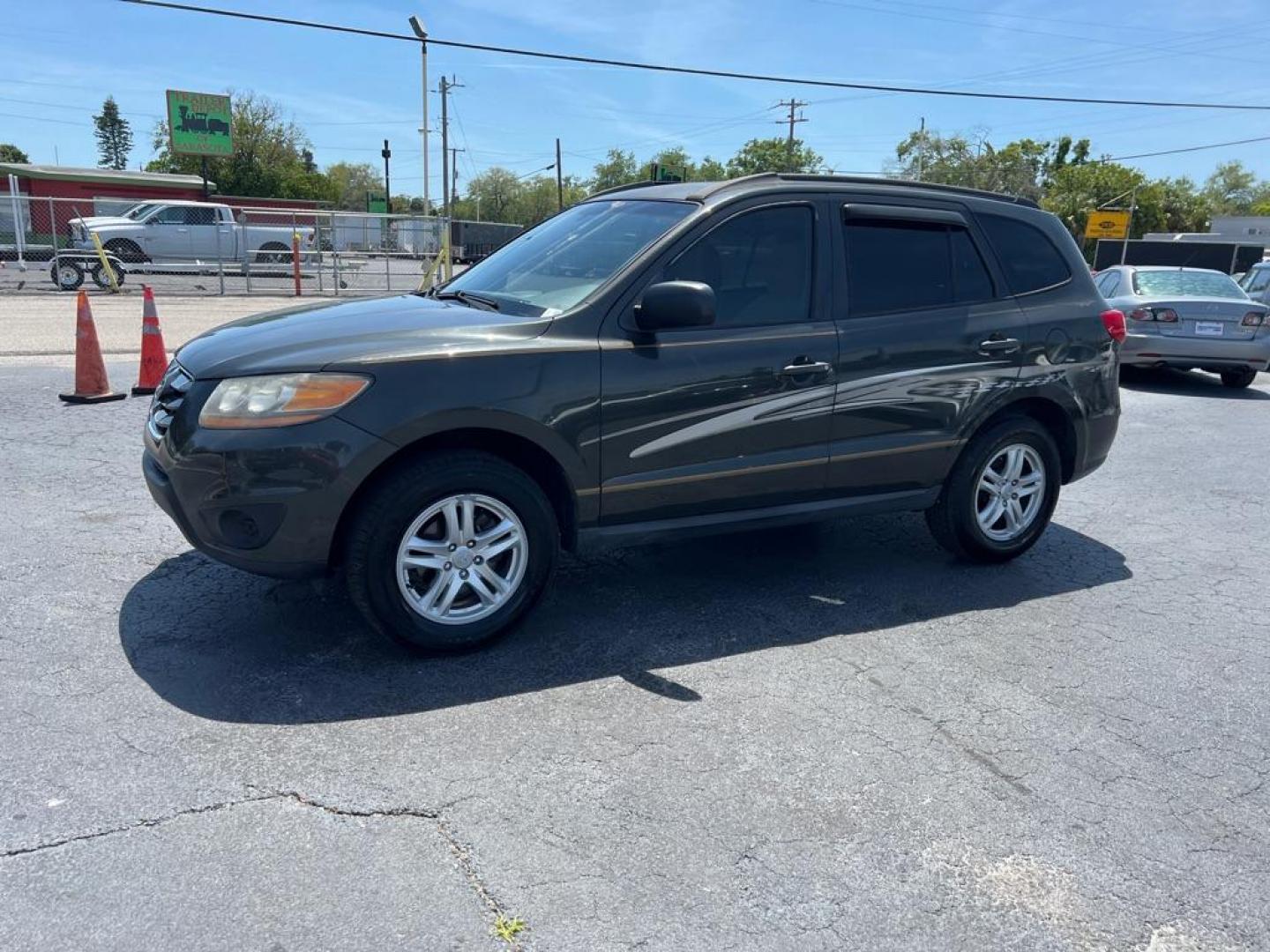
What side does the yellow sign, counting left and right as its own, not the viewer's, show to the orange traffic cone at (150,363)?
front

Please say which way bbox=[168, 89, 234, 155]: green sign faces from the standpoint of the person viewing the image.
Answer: facing the viewer

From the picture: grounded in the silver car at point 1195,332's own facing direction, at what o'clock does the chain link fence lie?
The chain link fence is roughly at 9 o'clock from the silver car.

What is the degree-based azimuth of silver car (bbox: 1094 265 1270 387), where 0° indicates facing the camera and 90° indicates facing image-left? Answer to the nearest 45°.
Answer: approximately 135°

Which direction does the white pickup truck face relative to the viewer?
to the viewer's left

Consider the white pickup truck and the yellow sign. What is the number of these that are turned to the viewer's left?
1

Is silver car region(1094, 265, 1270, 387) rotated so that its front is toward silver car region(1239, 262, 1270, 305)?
no

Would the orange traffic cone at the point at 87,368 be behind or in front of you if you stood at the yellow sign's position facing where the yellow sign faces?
in front

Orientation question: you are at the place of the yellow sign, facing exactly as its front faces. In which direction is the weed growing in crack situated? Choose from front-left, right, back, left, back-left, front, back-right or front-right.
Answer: front

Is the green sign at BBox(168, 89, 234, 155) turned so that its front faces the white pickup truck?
yes

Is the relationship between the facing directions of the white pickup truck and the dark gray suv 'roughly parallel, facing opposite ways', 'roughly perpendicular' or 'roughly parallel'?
roughly parallel

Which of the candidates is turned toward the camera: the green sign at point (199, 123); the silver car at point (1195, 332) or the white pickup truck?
the green sign

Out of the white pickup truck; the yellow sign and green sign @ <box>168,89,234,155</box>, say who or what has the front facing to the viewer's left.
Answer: the white pickup truck

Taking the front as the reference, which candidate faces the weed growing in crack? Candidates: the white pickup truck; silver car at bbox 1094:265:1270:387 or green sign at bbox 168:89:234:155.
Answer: the green sign

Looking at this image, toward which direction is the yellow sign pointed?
toward the camera

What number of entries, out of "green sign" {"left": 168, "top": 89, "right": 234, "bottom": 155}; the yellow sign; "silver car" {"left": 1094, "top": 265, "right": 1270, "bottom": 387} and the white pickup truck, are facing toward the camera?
2

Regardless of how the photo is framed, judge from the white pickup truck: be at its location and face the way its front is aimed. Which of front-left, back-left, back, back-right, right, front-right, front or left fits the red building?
right

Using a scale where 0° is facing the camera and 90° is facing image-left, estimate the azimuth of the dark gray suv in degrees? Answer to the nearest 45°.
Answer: approximately 45°

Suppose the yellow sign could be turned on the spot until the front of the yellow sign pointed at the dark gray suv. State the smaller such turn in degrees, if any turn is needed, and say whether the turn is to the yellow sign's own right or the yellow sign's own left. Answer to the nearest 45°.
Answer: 0° — it already faces it

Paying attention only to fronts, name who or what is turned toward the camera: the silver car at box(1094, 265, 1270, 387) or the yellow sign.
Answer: the yellow sign
